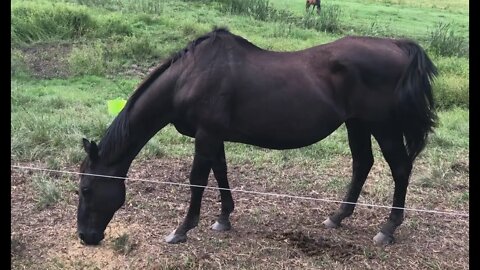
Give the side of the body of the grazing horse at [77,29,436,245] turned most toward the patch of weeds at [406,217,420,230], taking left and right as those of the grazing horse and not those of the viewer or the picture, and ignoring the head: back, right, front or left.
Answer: back

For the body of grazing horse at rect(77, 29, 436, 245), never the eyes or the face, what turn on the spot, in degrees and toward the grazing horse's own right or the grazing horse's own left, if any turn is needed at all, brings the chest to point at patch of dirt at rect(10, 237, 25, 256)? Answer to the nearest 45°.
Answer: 0° — it already faces it

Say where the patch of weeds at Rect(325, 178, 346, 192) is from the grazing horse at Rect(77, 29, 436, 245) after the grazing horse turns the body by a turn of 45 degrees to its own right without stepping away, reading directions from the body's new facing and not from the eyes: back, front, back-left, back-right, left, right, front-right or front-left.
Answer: right

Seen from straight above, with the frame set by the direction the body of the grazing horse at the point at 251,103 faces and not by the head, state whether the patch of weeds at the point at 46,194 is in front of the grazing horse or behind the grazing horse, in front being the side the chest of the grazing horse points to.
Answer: in front

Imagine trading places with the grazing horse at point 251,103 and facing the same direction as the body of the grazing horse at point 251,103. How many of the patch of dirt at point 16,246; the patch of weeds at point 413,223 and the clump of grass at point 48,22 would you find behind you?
1

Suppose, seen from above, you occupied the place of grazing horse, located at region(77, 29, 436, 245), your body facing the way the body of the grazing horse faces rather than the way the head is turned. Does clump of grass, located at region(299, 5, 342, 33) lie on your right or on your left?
on your right

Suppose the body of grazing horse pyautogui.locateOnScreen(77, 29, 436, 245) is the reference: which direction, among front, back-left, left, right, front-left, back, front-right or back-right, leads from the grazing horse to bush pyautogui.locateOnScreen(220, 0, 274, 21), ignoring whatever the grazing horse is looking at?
right

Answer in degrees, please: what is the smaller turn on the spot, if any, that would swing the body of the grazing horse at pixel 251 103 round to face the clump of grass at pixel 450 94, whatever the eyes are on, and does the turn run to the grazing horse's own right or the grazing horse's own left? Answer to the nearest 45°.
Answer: approximately 135° to the grazing horse's own right

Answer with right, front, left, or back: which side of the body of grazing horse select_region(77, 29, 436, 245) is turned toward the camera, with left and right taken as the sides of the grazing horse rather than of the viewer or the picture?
left

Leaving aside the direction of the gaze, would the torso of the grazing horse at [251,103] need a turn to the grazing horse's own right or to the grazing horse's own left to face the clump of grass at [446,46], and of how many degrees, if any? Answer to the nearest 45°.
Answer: approximately 135° to the grazing horse's own right

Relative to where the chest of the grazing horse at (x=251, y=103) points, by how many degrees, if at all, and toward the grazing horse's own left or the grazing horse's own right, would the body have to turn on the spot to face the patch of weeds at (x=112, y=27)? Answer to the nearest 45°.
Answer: approximately 45° to the grazing horse's own right
